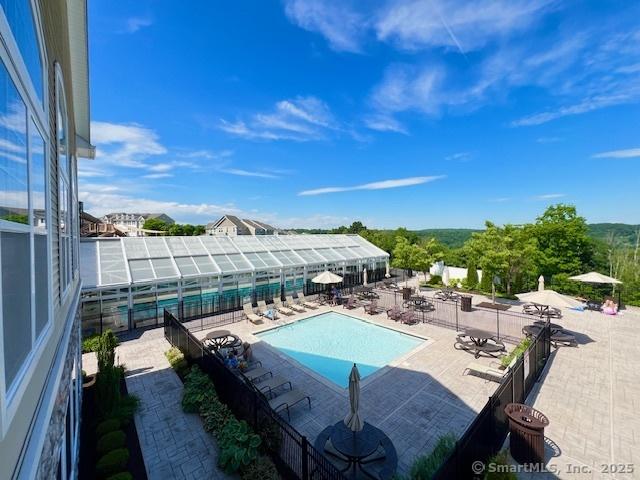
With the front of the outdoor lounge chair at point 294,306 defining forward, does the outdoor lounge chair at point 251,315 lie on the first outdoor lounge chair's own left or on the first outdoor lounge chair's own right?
on the first outdoor lounge chair's own right

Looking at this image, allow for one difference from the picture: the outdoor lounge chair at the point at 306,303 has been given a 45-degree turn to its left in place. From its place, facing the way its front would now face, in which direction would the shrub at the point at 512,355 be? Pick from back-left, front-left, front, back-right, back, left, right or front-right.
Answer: front-right

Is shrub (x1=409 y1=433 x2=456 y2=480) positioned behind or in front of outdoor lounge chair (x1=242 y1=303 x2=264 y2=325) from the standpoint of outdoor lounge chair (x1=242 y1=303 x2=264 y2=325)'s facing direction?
in front

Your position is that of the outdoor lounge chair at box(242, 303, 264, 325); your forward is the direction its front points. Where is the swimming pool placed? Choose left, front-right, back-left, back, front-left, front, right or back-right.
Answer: front

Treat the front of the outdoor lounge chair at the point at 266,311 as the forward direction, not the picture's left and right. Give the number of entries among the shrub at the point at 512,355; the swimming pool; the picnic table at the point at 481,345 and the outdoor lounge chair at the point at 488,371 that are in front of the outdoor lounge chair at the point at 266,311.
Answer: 4

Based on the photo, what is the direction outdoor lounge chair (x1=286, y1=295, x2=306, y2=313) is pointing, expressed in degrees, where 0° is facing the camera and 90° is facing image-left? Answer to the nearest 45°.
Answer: approximately 315°

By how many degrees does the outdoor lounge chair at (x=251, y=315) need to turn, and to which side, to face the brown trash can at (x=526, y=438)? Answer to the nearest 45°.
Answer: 0° — it already faces it

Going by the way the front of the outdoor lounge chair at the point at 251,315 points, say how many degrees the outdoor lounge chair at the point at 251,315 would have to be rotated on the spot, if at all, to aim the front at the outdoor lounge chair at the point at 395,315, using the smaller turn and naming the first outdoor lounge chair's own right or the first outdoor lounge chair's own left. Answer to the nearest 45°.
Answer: approximately 45° to the first outdoor lounge chair's own left

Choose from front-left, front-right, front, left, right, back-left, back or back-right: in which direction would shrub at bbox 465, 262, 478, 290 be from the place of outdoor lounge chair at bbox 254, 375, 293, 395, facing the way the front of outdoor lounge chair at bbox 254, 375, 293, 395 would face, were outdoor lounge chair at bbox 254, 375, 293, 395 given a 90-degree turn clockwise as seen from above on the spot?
left

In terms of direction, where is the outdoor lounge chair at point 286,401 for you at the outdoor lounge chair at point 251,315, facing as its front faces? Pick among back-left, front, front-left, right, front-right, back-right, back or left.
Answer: front-right

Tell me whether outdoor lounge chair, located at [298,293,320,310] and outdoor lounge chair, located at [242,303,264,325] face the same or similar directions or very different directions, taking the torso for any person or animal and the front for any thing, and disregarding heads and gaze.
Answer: same or similar directions

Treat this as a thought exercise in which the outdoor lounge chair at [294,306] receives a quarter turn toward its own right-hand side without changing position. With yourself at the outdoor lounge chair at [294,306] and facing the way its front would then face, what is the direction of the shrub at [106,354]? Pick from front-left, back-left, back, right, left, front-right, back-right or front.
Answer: front

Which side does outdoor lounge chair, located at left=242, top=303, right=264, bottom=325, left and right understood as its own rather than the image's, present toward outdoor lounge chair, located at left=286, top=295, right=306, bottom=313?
left

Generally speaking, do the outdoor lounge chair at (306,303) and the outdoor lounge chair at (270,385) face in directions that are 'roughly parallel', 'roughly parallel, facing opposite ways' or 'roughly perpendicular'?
roughly perpendicular

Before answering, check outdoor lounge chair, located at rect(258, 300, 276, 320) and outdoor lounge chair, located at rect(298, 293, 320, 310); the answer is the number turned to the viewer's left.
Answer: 0

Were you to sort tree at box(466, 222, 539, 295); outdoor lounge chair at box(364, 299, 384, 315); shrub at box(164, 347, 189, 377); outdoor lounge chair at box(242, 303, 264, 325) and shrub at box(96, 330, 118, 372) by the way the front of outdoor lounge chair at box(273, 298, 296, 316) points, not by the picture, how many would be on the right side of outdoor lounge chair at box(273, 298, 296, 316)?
3

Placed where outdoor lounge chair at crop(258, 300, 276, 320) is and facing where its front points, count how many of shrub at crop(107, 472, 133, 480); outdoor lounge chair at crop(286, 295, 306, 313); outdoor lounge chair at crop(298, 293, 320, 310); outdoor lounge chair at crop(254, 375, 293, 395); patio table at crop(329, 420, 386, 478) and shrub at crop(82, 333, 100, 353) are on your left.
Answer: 2

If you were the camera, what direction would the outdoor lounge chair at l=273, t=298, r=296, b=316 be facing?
facing the viewer and to the right of the viewer

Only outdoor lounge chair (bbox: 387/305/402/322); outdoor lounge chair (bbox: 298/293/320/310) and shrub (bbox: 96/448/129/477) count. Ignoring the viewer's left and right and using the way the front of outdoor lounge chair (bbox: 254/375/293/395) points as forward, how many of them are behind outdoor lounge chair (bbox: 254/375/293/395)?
1
